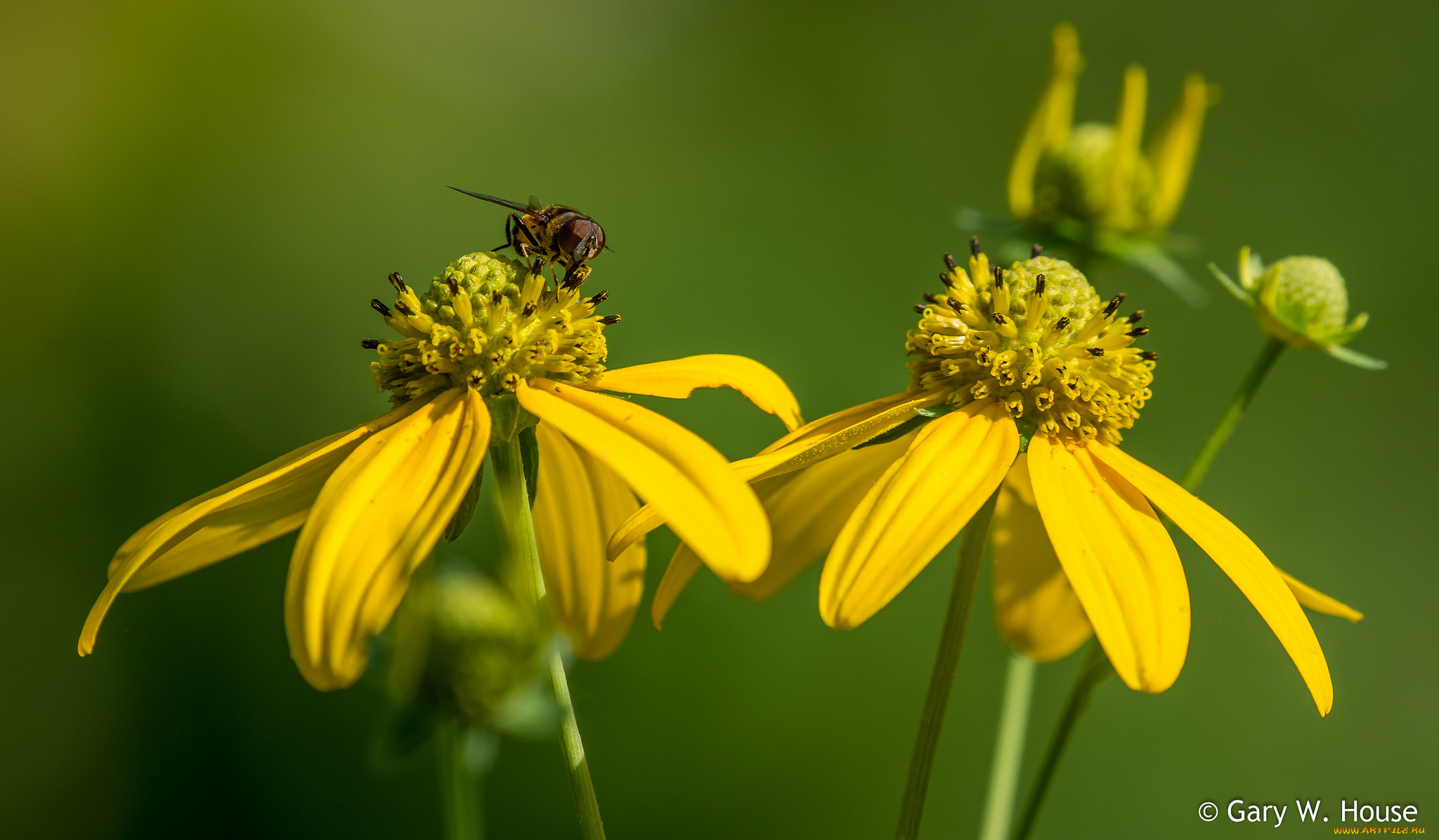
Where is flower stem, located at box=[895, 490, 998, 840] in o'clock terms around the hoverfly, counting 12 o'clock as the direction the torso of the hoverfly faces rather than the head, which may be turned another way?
The flower stem is roughly at 12 o'clock from the hoverfly.

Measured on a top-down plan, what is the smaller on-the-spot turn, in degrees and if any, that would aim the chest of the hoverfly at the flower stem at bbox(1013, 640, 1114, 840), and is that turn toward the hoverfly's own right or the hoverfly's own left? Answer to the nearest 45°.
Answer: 0° — it already faces it

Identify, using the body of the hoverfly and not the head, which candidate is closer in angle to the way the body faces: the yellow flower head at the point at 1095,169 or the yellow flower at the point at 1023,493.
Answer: the yellow flower

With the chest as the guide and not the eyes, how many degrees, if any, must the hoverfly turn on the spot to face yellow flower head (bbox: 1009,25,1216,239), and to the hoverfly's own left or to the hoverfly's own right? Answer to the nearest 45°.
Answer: approximately 45° to the hoverfly's own left

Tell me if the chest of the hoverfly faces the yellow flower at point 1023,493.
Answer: yes

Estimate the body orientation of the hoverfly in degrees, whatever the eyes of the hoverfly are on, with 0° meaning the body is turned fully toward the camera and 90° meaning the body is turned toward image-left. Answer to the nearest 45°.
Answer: approximately 315°
